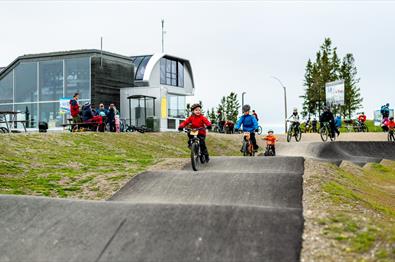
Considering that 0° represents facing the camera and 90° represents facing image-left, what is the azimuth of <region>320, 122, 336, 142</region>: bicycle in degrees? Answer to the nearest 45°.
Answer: approximately 45°

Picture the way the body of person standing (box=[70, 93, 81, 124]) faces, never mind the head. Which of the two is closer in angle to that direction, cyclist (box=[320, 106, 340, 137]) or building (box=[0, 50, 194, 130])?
the cyclist

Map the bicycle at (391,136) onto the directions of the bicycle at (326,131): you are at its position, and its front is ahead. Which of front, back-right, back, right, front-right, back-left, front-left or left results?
back

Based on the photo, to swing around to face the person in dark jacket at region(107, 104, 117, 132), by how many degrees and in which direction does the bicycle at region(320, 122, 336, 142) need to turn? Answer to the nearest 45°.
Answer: approximately 45° to its right

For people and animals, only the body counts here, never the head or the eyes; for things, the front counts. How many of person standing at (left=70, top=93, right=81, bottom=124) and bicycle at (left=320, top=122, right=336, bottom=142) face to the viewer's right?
1

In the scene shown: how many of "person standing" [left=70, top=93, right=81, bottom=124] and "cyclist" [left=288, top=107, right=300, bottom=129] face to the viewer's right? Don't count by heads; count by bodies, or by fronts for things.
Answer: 1

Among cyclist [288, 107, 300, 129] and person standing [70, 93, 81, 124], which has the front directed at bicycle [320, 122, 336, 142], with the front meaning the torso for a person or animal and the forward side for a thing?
the person standing

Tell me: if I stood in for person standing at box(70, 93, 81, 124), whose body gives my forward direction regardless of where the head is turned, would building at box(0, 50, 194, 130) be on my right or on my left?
on my left

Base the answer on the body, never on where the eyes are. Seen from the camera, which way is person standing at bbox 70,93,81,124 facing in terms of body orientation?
to the viewer's right

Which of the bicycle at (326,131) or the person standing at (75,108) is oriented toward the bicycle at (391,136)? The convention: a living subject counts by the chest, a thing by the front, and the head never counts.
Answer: the person standing

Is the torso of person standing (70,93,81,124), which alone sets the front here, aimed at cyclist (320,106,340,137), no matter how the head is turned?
yes

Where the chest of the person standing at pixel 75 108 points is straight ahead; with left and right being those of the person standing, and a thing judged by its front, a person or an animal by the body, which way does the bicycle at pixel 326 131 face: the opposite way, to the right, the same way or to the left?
the opposite way
